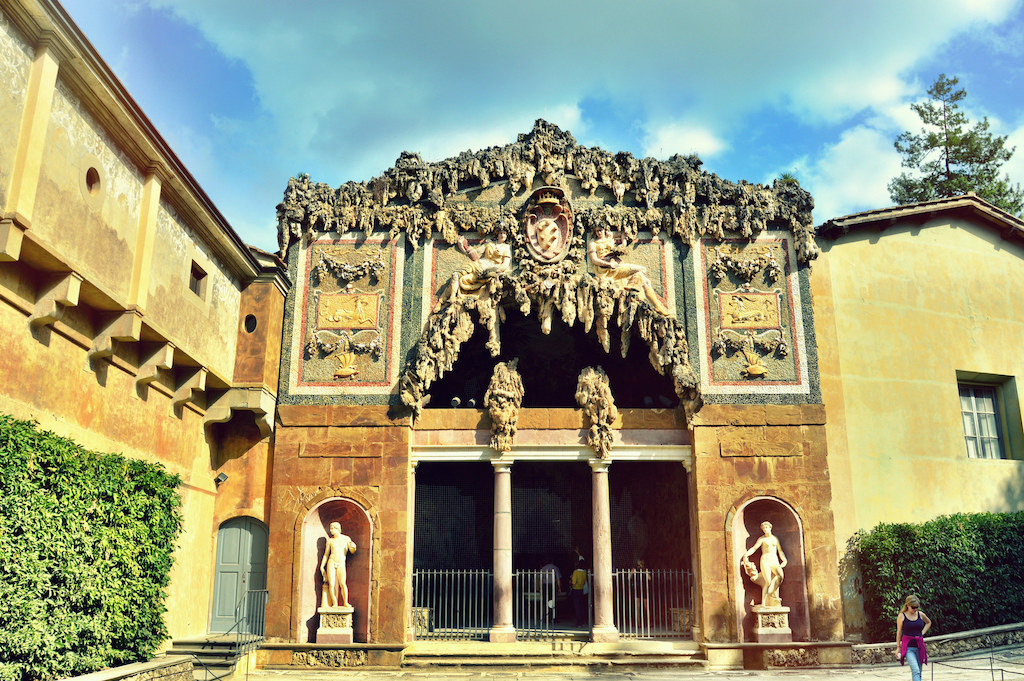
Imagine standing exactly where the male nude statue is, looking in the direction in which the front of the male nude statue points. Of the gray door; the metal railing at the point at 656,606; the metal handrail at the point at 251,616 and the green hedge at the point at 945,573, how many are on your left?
2

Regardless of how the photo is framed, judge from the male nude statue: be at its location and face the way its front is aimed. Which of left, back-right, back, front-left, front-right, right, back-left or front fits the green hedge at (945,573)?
left

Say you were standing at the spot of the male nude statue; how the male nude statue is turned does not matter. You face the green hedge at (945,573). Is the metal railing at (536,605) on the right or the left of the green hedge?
left

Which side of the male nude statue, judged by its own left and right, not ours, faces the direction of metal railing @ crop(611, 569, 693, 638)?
left

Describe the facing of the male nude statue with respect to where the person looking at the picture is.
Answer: facing the viewer

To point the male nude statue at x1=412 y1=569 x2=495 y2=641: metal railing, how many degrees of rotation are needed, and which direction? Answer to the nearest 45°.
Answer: approximately 135° to its left

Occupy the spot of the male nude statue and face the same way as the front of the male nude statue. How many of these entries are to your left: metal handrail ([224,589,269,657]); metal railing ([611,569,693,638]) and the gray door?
1

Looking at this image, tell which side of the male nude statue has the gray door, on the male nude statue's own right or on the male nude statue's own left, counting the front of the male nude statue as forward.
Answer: on the male nude statue's own right

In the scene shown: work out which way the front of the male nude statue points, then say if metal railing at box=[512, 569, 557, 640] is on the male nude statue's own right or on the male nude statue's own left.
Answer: on the male nude statue's own left
